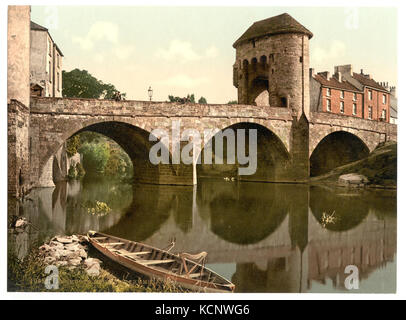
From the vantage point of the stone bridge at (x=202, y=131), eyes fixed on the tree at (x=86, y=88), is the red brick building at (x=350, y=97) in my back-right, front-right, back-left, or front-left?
back-right

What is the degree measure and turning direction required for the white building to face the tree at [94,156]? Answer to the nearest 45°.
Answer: approximately 90° to its left

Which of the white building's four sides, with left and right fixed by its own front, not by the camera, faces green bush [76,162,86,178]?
front

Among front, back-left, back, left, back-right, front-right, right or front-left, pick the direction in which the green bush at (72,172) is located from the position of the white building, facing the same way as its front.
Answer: left
